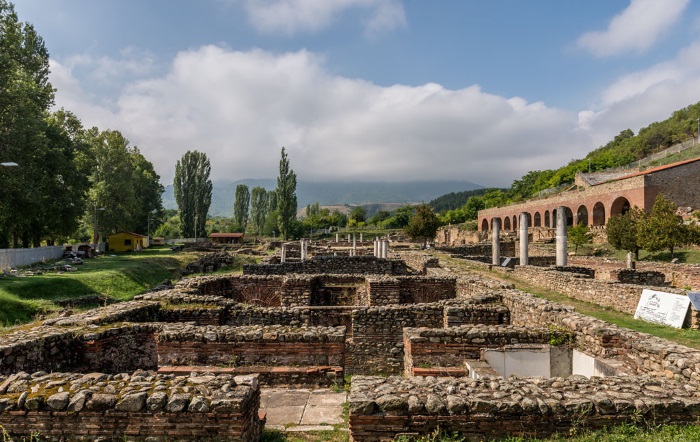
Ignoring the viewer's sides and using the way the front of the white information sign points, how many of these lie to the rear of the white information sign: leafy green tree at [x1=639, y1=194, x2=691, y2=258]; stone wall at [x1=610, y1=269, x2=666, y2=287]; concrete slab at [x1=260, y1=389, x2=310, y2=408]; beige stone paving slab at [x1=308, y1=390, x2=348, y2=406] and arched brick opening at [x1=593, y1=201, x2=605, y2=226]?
3

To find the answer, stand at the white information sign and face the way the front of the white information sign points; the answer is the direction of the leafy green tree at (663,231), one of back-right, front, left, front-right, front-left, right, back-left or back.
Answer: back

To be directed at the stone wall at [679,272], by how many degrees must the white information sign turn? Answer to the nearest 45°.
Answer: approximately 180°

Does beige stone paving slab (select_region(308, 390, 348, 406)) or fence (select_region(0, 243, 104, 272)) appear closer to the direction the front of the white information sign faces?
the beige stone paving slab

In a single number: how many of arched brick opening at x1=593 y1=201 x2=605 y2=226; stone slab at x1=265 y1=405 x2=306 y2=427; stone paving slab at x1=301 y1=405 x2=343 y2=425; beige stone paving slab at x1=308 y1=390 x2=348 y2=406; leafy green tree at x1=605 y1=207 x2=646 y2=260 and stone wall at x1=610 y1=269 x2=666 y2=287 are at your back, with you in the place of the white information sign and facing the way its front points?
3

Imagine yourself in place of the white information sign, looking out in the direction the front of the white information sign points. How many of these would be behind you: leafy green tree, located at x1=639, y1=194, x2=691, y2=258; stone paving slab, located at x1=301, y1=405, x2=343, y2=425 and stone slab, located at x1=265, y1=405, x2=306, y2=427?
1

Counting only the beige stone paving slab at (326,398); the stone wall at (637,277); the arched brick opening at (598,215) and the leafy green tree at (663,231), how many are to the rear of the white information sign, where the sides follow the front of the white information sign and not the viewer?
3

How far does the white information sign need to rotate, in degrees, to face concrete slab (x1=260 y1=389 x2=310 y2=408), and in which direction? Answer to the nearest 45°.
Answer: approximately 45° to its right

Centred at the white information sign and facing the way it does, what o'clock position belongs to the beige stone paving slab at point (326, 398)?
The beige stone paving slab is roughly at 1 o'clock from the white information sign.

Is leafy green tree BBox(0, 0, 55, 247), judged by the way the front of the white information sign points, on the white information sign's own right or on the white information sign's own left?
on the white information sign's own right

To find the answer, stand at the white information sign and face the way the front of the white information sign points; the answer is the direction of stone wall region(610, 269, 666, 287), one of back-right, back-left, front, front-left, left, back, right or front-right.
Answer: back

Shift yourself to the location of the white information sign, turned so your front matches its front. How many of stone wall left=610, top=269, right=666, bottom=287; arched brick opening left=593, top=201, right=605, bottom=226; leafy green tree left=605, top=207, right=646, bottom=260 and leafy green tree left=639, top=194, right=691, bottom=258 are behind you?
4

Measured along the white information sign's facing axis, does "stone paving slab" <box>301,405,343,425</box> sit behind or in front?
in front

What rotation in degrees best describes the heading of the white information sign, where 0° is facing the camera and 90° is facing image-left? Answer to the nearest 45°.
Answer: approximately 0°

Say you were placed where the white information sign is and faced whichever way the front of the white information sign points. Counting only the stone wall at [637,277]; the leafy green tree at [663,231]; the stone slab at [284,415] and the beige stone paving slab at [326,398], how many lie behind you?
2
